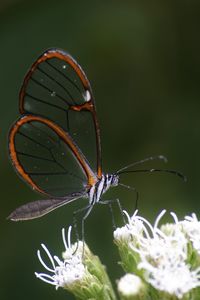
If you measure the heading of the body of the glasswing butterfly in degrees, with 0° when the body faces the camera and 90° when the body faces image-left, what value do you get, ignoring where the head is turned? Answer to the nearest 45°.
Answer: approximately 270°
